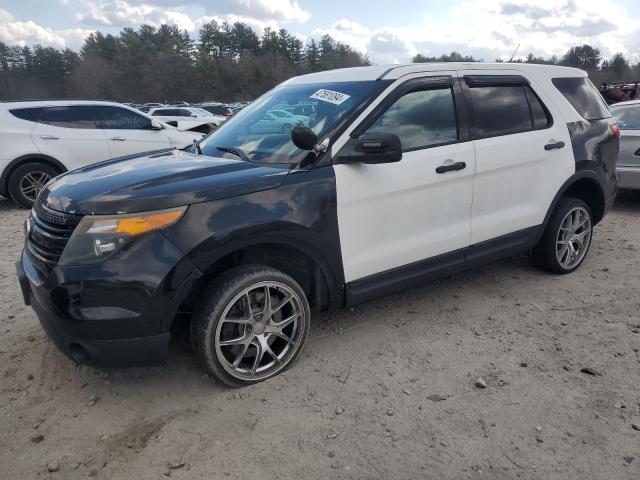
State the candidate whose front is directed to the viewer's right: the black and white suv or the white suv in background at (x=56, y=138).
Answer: the white suv in background

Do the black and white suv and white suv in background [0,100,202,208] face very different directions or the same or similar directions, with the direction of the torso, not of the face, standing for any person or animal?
very different directions

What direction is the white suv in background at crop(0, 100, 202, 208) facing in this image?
to the viewer's right

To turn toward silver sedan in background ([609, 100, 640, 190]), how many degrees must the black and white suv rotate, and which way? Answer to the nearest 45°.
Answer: approximately 180°

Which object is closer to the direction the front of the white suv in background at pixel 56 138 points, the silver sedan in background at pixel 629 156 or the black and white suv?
the silver sedan in background

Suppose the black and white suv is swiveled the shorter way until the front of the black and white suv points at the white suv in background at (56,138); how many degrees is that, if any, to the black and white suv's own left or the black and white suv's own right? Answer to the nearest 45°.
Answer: approximately 90° to the black and white suv's own right

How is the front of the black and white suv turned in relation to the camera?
facing the viewer and to the left of the viewer

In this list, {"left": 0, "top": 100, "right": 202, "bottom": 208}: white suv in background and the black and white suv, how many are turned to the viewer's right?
1

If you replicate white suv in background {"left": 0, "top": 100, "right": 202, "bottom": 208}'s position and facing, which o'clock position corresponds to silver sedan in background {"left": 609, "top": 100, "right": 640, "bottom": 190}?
silver sedan in background {"left": 609, "top": 100, "right": 640, "bottom": 190} is roughly at 1 o'clock from white suv in background {"left": 0, "top": 100, "right": 202, "bottom": 208}.

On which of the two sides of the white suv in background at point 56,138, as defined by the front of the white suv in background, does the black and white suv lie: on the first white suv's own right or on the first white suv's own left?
on the first white suv's own right
